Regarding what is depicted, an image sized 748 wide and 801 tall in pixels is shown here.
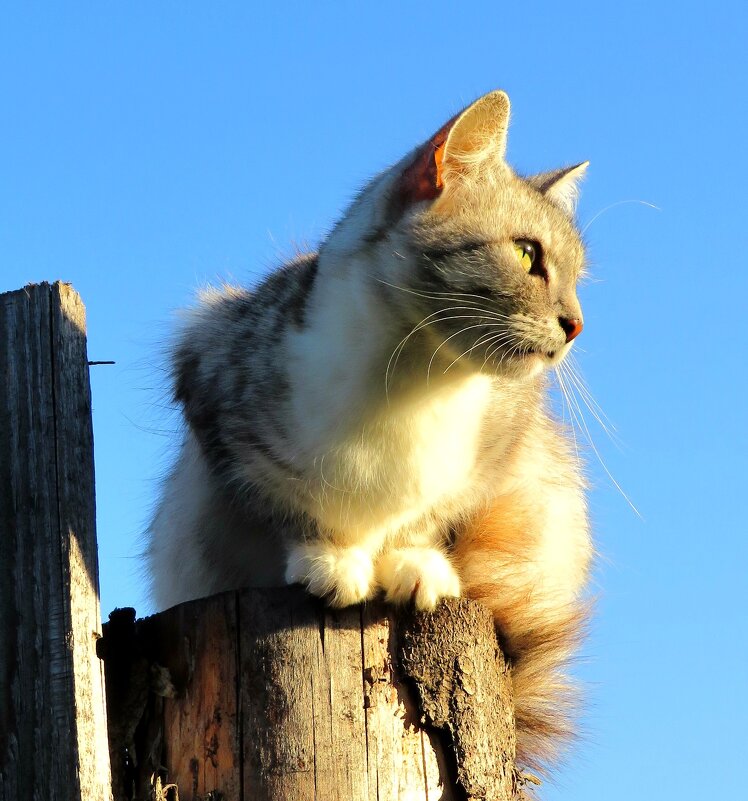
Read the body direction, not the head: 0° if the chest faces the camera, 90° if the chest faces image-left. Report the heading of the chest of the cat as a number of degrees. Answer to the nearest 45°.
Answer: approximately 315°

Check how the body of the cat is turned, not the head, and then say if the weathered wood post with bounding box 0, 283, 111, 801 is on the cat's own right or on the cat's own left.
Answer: on the cat's own right
